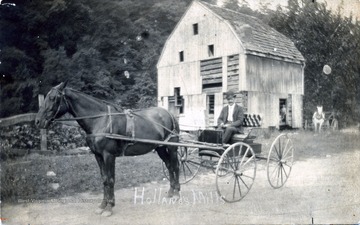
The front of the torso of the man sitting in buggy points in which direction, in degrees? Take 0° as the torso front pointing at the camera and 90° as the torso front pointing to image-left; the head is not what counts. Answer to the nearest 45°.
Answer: approximately 45°

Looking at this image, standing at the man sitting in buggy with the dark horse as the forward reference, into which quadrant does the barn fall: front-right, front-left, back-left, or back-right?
back-right

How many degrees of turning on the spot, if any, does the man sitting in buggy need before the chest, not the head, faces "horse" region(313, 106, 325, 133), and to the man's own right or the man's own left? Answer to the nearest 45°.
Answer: approximately 180°

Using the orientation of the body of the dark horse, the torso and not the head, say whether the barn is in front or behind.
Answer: behind

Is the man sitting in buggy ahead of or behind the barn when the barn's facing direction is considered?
ahead

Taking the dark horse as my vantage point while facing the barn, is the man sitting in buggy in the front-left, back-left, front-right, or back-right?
front-right

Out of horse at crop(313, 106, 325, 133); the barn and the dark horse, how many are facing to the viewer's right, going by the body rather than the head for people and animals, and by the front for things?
0

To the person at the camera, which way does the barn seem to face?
facing the viewer and to the left of the viewer

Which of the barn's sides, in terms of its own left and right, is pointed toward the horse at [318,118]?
left

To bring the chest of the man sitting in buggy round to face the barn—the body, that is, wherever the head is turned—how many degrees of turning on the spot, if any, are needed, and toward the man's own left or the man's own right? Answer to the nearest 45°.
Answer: approximately 135° to the man's own right

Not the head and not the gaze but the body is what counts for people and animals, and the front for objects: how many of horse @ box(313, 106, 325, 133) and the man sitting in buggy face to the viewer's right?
0

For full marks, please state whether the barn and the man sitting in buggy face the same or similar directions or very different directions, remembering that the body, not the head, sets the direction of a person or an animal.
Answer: same or similar directions

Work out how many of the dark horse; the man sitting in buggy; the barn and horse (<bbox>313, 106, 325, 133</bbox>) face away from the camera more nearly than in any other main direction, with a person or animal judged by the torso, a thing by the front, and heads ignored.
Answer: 0

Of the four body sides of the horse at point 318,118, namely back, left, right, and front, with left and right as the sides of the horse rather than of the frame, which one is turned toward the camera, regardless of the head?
front
